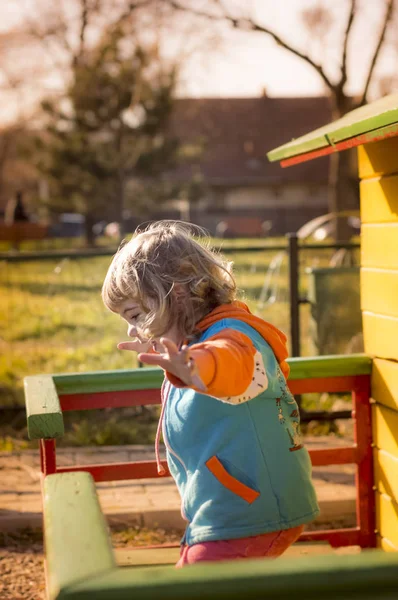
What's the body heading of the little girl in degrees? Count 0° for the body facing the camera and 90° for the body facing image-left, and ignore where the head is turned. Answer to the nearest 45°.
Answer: approximately 90°

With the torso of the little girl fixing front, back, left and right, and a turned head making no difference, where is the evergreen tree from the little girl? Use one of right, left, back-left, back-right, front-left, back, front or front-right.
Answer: right

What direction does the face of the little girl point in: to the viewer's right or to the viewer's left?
to the viewer's left

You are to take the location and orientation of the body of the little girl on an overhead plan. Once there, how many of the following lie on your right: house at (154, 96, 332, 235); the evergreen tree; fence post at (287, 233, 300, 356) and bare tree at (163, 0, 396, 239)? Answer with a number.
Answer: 4

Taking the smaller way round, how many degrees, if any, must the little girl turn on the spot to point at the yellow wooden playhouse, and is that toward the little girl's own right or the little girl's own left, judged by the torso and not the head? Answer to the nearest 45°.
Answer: approximately 135° to the little girl's own right

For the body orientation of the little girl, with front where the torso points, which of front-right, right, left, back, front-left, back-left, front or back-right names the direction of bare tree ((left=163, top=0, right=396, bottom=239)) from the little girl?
right

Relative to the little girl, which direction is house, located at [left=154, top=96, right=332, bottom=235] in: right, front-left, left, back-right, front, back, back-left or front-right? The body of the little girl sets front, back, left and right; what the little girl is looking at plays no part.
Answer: right

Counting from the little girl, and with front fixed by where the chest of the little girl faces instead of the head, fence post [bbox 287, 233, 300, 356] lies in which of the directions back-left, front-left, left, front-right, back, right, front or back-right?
right

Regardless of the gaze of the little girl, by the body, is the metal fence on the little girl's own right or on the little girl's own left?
on the little girl's own right
